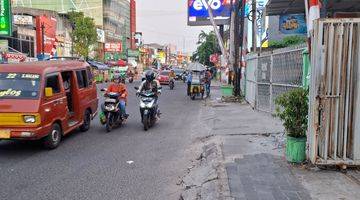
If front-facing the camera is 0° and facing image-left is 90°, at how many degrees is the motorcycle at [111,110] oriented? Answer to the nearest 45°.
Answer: approximately 45°

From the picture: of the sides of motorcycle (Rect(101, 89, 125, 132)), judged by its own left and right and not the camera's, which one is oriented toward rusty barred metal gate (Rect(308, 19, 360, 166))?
left

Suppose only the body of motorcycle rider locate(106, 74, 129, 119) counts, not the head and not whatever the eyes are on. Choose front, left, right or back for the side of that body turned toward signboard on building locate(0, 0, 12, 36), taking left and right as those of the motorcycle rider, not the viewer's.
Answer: right

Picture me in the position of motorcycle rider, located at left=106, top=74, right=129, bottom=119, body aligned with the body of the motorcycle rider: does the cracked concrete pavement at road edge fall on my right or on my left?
on my left

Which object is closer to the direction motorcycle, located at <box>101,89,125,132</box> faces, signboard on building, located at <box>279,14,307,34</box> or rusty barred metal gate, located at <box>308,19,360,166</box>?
the rusty barred metal gate

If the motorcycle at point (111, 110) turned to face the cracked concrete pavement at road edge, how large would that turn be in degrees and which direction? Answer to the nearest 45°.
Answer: approximately 45° to its left

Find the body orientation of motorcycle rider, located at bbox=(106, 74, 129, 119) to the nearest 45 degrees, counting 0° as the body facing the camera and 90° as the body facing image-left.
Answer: approximately 45°

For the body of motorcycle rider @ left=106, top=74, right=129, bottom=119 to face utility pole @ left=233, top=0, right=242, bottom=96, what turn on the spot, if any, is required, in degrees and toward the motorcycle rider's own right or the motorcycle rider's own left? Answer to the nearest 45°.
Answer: approximately 180°

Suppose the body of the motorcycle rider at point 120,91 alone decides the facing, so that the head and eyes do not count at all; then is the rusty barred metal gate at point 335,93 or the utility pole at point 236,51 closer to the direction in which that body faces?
the rusty barred metal gate
